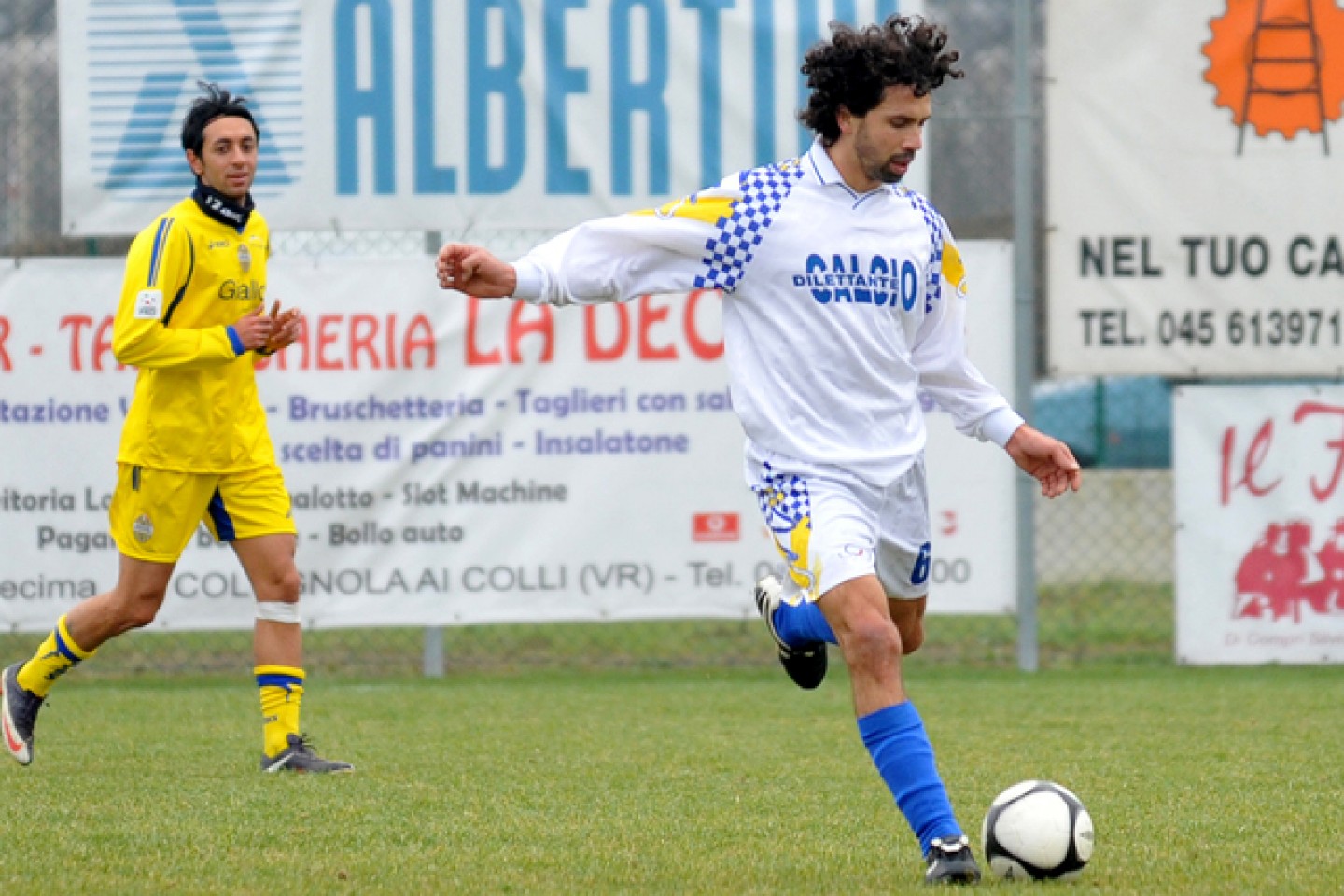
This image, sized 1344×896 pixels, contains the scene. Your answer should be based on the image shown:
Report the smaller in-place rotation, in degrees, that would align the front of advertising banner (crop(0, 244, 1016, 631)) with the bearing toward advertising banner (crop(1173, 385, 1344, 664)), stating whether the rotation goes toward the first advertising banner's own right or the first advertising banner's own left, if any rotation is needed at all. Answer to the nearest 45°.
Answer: approximately 90° to the first advertising banner's own left

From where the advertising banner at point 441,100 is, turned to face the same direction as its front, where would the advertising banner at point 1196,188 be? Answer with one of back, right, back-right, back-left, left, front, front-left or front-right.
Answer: left

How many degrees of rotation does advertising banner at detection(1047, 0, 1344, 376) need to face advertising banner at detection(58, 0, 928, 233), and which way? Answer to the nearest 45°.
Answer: approximately 90° to its right

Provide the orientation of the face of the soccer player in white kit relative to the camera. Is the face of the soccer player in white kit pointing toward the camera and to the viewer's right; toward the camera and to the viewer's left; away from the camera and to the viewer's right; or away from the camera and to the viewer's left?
toward the camera and to the viewer's right

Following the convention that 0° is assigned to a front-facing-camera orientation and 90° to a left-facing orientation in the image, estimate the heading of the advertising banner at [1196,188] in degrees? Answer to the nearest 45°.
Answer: approximately 0°

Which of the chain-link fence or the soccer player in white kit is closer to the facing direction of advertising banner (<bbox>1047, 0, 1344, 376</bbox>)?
the soccer player in white kit

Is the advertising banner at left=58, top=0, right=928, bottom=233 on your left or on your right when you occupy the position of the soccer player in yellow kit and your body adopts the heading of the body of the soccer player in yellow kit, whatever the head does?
on your left
